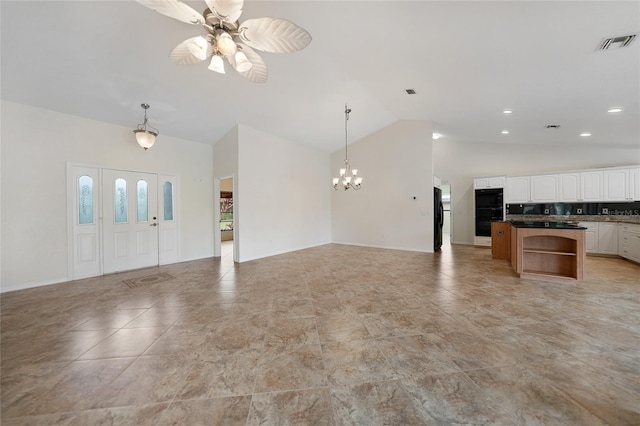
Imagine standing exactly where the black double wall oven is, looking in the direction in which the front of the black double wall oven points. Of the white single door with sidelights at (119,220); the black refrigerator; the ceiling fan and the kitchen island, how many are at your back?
0

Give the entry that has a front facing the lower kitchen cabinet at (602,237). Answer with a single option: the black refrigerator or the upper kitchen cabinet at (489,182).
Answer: the black refrigerator

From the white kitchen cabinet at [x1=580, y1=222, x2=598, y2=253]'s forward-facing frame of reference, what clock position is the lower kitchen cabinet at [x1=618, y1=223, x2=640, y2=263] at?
The lower kitchen cabinet is roughly at 10 o'clock from the white kitchen cabinet.

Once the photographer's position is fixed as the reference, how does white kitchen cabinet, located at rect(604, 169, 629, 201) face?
facing the viewer

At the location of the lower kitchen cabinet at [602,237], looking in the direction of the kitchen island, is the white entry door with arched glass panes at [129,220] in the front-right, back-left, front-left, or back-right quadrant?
front-right

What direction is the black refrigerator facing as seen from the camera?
to the viewer's right

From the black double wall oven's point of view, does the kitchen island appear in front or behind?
in front

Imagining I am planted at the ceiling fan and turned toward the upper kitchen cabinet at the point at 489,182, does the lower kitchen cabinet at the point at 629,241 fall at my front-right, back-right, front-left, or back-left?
front-right

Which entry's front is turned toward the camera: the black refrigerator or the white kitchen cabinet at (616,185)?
the white kitchen cabinet

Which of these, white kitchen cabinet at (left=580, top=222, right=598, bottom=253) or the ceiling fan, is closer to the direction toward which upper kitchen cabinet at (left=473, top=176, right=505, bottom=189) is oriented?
the ceiling fan

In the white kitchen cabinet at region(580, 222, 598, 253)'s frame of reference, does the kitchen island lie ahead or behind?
ahead

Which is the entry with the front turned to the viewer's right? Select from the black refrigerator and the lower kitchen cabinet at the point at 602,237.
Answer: the black refrigerator

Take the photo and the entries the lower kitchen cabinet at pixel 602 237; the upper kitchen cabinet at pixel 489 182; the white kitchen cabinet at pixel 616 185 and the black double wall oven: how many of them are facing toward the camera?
4

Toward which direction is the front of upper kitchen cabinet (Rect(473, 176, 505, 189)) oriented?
toward the camera

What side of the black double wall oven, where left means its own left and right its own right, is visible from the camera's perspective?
front

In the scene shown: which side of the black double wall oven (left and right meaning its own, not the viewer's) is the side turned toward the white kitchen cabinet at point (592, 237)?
left
